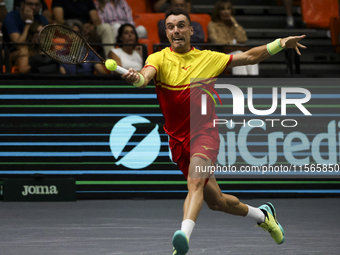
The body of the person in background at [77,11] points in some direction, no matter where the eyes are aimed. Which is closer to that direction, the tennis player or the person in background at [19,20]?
the tennis player

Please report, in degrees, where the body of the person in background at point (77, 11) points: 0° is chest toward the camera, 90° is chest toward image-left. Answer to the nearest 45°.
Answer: approximately 0°

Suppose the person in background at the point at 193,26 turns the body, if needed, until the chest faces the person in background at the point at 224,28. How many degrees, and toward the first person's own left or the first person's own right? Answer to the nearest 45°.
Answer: approximately 90° to the first person's own left

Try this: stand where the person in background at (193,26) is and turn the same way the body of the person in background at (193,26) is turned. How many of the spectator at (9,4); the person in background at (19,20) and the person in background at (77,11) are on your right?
3

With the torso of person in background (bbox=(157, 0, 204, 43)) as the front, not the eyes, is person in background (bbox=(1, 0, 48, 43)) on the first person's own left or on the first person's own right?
on the first person's own right

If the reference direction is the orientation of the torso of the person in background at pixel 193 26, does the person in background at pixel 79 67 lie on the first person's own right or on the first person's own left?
on the first person's own right

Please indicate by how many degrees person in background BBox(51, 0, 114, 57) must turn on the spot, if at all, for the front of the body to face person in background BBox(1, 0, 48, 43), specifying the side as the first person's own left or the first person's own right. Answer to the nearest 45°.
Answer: approximately 45° to the first person's own right

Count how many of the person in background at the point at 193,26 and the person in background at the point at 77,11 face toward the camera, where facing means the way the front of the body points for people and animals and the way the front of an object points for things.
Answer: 2

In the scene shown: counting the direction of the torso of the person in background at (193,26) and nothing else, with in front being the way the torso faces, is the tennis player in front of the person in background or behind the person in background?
in front
